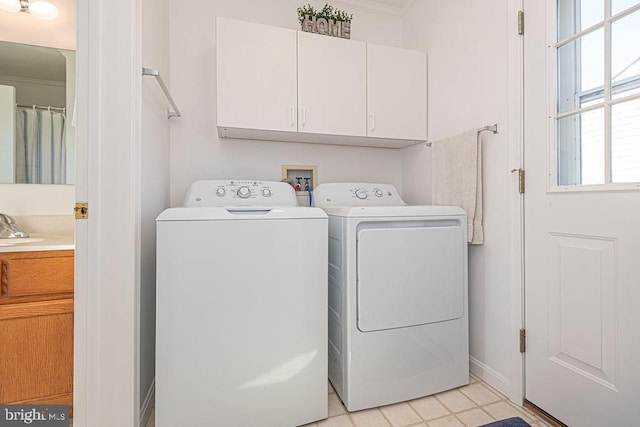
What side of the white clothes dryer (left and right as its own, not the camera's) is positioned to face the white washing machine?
right

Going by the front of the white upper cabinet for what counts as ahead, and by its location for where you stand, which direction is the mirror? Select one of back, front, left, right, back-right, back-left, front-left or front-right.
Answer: back-right

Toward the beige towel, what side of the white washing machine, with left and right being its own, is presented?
left

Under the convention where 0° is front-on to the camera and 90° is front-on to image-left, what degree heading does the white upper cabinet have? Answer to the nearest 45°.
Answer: approximately 315°

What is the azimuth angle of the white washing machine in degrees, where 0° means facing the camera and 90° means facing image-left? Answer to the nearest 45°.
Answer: approximately 0°

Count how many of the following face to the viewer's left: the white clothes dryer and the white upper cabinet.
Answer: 0

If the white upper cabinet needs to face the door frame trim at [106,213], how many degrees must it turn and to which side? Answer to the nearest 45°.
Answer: approximately 90° to its right

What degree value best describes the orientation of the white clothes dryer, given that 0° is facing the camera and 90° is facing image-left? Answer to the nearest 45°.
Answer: approximately 315°

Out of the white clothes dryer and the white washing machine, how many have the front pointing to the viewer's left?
0

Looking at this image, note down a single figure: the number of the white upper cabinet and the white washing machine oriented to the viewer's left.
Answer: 0
